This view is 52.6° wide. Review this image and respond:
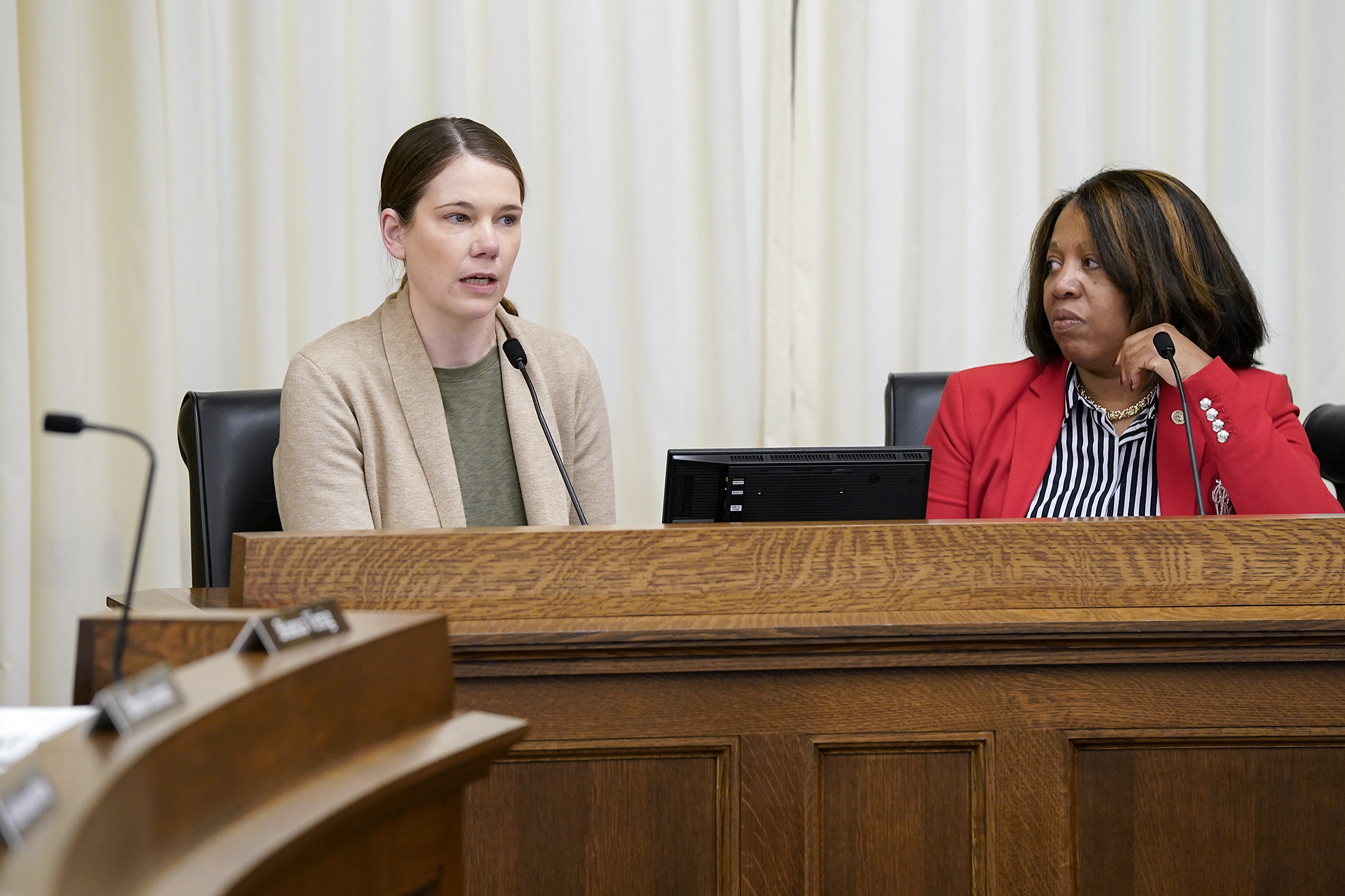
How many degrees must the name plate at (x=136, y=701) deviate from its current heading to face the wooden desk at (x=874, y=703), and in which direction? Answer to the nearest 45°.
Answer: approximately 90° to its left

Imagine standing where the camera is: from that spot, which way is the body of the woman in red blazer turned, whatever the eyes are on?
toward the camera

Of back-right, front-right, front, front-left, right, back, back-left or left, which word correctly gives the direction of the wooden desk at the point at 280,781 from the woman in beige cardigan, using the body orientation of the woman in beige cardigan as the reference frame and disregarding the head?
front-right

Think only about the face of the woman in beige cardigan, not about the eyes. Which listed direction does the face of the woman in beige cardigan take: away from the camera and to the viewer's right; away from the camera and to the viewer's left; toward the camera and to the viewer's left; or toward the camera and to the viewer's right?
toward the camera and to the viewer's right

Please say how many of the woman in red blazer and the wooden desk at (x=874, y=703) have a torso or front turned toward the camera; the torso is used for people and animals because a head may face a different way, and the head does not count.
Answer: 2

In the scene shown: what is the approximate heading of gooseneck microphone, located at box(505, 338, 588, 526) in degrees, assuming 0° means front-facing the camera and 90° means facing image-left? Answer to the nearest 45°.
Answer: approximately 135°

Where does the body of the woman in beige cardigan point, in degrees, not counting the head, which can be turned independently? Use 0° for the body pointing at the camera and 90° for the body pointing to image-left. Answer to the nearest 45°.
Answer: approximately 315°

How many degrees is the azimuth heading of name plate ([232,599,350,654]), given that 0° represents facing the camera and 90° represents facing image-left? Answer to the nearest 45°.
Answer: approximately 315°

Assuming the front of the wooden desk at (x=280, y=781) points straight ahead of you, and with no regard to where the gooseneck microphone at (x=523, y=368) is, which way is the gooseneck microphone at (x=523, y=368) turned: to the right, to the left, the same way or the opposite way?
the opposite way

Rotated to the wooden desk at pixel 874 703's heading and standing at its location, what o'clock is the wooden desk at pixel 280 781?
the wooden desk at pixel 280 781 is roughly at 1 o'clock from the wooden desk at pixel 874 703.

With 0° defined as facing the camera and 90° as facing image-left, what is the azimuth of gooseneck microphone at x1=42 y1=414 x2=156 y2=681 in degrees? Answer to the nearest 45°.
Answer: approximately 90°

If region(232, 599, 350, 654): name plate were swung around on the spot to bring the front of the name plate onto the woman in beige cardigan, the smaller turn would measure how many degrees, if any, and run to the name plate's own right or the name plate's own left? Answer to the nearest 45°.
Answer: approximately 135° to the name plate's own left
